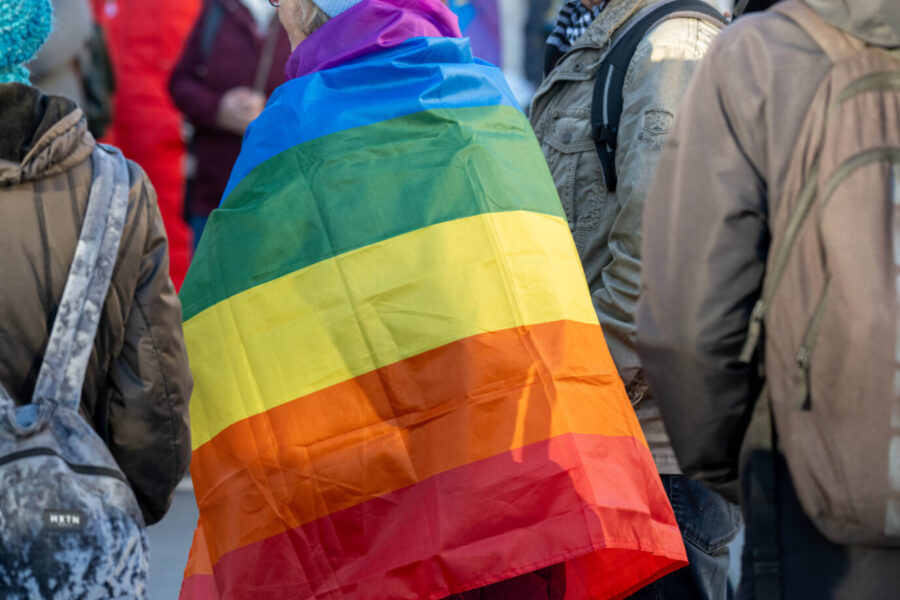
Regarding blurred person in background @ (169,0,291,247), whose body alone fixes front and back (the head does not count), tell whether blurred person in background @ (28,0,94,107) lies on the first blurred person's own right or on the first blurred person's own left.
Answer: on the first blurred person's own right

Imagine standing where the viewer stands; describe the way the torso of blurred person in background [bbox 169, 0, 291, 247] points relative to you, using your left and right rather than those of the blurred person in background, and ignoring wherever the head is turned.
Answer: facing the viewer and to the right of the viewer

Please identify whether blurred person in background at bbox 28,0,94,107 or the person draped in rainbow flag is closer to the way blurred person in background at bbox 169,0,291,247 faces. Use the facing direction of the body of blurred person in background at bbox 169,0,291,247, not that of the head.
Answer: the person draped in rainbow flag

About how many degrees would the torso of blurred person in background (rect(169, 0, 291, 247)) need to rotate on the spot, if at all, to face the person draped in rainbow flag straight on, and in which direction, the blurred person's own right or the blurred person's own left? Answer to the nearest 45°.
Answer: approximately 45° to the blurred person's own right
